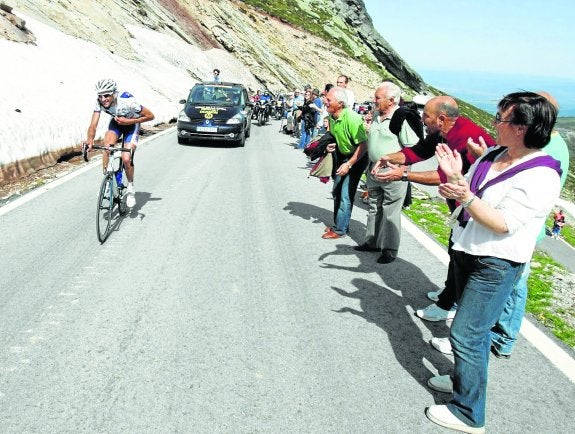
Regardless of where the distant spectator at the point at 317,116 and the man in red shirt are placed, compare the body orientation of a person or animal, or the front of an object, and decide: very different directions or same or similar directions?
same or similar directions

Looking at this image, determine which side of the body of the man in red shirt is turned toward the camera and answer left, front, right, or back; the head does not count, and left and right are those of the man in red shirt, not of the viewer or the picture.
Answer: left

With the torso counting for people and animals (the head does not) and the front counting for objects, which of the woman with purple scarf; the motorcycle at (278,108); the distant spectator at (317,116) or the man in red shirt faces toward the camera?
the motorcycle

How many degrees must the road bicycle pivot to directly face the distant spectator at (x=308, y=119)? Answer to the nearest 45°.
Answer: approximately 135° to its left

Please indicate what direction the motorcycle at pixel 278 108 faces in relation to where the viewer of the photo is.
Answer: facing the viewer

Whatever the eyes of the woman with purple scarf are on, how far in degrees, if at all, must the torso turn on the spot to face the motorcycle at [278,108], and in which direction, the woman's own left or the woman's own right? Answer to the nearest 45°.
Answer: approximately 45° to the woman's own right

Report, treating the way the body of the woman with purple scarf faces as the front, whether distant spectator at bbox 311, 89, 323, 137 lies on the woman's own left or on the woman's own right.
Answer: on the woman's own right

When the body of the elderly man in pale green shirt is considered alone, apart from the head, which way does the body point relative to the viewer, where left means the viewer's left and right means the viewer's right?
facing the viewer and to the left of the viewer

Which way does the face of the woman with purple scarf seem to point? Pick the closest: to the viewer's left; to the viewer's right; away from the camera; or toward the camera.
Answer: to the viewer's left

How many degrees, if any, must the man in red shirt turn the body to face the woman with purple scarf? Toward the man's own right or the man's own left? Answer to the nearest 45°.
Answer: approximately 90° to the man's own left

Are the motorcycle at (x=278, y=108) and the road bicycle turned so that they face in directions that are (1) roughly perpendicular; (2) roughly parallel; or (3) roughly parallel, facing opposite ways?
roughly parallel

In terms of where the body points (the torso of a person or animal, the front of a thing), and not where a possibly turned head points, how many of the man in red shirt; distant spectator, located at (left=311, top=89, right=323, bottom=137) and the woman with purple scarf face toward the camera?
0

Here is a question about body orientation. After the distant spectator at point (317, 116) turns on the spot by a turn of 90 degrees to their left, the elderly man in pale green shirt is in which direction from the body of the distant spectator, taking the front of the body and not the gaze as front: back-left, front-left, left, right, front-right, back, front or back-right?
front

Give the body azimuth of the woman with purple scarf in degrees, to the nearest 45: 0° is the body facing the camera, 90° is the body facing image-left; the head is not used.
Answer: approximately 90°

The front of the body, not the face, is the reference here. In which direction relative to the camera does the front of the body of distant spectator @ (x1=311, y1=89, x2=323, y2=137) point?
to the viewer's left

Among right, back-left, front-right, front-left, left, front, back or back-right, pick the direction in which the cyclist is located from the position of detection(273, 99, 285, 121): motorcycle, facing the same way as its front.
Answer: front

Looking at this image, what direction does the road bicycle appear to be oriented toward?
toward the camera

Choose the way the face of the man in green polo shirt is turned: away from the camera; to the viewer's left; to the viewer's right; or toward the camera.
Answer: to the viewer's left

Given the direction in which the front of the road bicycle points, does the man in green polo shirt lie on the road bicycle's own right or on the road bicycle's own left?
on the road bicycle's own left
